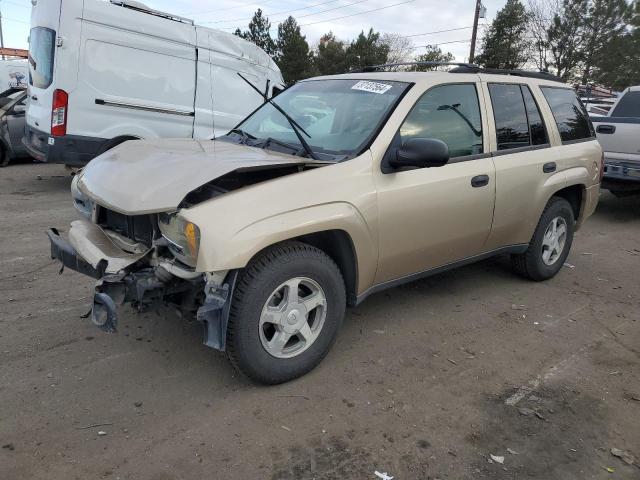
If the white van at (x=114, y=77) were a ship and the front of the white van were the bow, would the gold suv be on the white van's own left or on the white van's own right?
on the white van's own right

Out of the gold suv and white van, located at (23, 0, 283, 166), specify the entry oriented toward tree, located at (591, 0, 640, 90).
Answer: the white van

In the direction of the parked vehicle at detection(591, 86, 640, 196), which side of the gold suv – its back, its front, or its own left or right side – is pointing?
back

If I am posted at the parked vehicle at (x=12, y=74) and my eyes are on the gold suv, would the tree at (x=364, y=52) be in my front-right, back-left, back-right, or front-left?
back-left

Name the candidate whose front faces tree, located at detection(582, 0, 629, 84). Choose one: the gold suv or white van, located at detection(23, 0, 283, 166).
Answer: the white van

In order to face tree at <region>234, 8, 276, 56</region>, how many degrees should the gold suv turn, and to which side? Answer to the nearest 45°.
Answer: approximately 135° to its right

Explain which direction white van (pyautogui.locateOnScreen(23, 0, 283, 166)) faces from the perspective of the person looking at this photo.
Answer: facing away from the viewer and to the right of the viewer

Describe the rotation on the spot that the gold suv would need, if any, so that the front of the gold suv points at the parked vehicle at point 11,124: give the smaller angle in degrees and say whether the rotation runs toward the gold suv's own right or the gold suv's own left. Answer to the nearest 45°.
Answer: approximately 90° to the gold suv's own right

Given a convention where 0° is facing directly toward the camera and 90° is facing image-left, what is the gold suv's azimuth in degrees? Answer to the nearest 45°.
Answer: approximately 45°

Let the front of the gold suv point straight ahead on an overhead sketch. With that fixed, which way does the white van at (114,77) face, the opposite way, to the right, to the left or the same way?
the opposite way

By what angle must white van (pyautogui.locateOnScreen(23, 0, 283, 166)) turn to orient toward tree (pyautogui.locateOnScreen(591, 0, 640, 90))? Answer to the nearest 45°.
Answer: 0° — it already faces it
